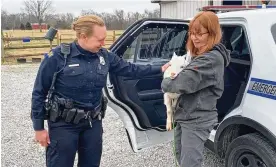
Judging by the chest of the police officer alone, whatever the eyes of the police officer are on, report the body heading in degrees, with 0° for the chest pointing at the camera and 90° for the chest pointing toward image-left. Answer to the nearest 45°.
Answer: approximately 315°

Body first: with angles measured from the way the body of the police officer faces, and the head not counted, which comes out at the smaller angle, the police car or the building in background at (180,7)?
the police car

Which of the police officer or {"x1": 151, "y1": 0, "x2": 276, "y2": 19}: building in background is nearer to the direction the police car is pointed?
the building in background
